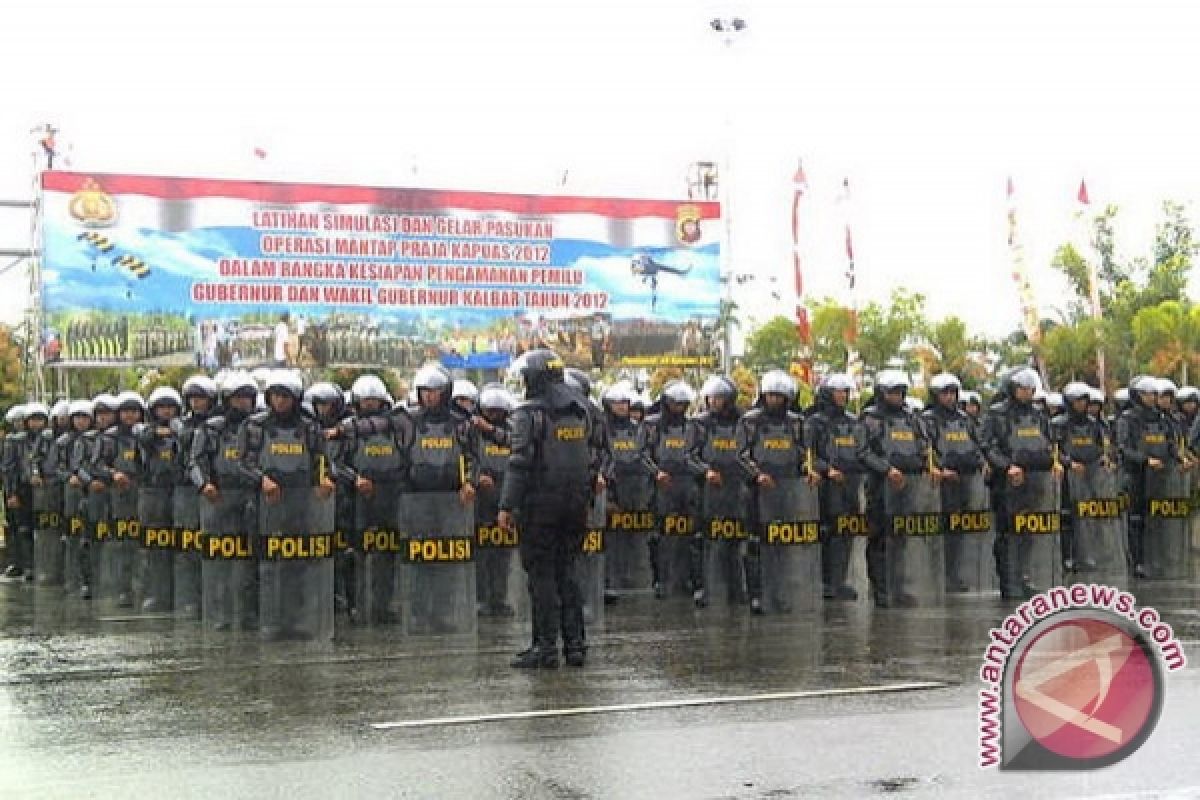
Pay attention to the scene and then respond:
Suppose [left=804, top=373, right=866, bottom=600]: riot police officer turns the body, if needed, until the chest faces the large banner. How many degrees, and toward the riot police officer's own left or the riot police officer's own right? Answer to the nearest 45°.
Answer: approximately 180°

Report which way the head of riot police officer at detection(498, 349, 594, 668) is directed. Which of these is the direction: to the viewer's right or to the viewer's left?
to the viewer's left

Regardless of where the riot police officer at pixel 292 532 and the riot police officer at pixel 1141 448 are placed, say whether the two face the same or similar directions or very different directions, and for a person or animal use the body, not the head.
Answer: same or similar directions

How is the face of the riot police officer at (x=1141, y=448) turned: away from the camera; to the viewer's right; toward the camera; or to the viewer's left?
toward the camera

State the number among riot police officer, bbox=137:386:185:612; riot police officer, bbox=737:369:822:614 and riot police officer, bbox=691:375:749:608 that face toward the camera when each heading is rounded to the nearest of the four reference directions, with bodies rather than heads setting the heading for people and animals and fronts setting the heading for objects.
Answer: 3

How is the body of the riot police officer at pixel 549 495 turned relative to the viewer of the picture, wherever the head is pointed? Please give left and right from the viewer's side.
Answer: facing away from the viewer and to the left of the viewer

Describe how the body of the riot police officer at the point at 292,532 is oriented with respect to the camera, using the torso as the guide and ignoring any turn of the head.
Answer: toward the camera

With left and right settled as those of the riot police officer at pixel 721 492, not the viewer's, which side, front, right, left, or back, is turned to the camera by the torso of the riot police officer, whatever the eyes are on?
front

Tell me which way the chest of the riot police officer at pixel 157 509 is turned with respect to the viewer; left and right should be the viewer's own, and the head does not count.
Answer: facing the viewer

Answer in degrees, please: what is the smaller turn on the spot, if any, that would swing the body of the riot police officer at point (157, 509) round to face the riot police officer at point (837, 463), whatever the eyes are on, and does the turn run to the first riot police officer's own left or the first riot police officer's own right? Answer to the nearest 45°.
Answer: approximately 90° to the first riot police officer's own left

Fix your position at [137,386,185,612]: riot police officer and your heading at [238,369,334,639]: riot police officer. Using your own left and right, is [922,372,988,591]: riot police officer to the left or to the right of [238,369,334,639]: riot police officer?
left
